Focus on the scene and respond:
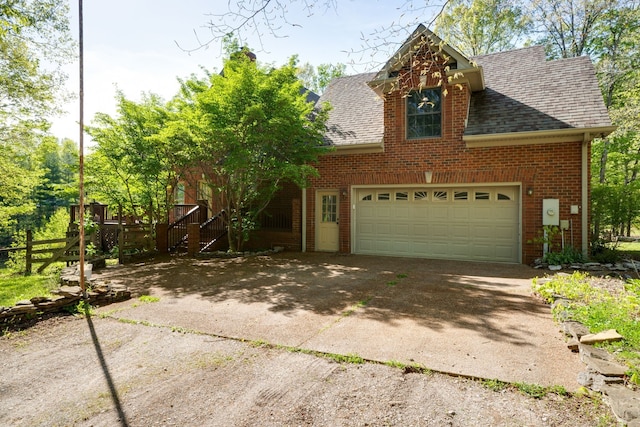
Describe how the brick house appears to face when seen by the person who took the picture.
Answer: facing the viewer

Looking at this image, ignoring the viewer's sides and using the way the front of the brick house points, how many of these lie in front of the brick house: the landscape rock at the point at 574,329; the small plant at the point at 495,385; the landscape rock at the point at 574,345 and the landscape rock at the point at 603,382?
4

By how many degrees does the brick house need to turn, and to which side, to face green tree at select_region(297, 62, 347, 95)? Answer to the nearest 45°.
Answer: approximately 135° to its right

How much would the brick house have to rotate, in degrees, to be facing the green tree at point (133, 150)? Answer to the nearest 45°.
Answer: approximately 90° to its right

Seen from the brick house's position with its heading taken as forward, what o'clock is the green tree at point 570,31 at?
The green tree is roughly at 7 o'clock from the brick house.

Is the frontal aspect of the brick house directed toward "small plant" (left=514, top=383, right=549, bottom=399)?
yes

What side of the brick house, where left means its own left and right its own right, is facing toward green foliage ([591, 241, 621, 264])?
left

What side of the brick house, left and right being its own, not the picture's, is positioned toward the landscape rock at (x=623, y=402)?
front

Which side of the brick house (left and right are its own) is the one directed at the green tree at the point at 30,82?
right

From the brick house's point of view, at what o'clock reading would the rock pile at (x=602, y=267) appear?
The rock pile is roughly at 10 o'clock from the brick house.

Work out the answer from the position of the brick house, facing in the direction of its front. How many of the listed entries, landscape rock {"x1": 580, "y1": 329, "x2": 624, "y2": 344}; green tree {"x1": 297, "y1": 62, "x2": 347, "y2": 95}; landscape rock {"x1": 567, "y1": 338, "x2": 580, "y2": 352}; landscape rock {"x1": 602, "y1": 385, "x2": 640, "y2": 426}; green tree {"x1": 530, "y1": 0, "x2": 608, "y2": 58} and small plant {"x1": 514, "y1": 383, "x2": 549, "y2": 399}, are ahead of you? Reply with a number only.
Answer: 4

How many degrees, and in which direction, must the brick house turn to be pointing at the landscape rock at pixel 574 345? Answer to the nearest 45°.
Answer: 0° — it already faces it

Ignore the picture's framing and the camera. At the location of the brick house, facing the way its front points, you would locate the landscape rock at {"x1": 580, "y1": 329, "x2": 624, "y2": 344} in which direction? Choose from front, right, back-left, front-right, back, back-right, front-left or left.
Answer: front

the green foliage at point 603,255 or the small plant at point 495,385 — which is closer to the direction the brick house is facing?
the small plant

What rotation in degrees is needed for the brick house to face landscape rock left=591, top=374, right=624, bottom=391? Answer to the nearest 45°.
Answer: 0° — it already faces it

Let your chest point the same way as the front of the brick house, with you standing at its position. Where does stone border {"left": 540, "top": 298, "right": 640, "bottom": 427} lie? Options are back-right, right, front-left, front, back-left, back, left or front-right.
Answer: front

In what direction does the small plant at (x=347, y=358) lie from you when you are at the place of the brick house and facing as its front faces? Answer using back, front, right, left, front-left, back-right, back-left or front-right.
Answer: front

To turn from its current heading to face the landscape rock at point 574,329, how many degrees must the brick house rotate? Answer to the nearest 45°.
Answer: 0° — it already faces it

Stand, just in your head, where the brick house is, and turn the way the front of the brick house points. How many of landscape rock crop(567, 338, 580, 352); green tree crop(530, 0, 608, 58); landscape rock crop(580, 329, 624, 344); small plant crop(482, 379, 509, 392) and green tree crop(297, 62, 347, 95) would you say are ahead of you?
3
